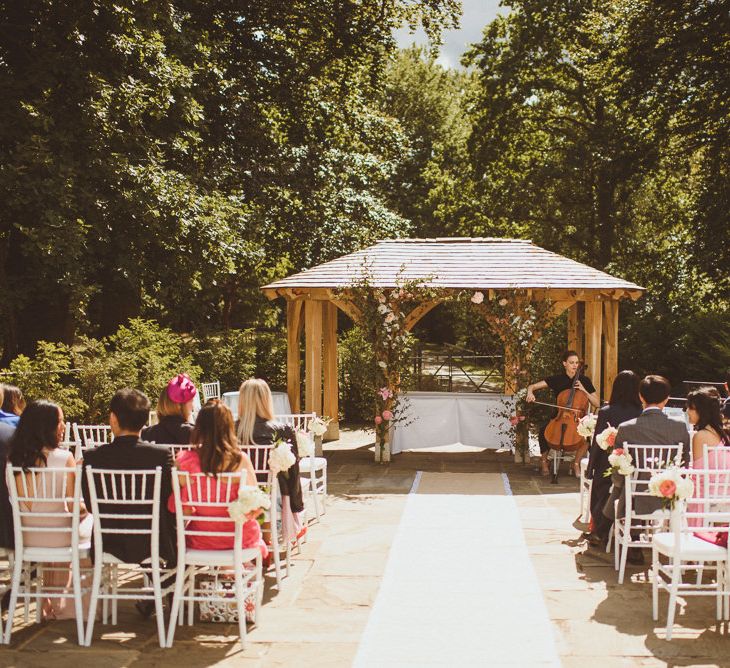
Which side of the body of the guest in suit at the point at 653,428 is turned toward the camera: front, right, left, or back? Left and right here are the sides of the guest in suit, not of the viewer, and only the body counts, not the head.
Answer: back

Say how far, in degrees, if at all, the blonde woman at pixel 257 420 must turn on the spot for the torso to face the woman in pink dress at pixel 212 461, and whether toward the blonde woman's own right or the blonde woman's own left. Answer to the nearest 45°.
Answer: approximately 180°

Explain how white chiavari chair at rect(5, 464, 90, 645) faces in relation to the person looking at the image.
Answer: facing away from the viewer

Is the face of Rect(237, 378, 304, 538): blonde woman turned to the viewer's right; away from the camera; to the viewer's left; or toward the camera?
away from the camera

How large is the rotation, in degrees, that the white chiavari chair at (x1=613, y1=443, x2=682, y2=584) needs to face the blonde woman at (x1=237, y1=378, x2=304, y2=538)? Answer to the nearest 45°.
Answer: approximately 90° to its left

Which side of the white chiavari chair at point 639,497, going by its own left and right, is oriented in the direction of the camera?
back

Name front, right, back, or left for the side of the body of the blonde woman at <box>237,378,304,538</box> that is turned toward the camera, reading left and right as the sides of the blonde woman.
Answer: back

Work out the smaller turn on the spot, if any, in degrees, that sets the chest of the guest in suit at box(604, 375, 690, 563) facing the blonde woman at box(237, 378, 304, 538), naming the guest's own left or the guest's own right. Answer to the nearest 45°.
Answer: approximately 90° to the guest's own left

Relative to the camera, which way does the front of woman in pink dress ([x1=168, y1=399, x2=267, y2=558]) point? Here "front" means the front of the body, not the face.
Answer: away from the camera

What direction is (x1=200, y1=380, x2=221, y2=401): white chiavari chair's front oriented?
away from the camera

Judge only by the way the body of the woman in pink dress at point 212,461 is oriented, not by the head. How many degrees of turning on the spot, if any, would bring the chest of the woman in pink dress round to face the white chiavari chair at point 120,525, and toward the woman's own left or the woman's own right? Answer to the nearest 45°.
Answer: approximately 90° to the woman's own left

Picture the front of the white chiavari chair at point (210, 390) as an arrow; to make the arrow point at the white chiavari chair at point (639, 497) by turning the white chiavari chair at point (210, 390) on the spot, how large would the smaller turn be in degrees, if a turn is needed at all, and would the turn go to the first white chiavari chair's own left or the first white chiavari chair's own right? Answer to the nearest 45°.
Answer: approximately 180°

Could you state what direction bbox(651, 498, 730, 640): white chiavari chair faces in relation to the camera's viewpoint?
facing away from the viewer and to the left of the viewer

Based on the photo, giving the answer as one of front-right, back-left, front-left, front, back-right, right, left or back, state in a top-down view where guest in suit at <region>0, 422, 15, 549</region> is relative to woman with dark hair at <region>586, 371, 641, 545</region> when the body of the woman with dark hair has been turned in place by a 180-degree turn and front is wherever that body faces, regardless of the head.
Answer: front-right
